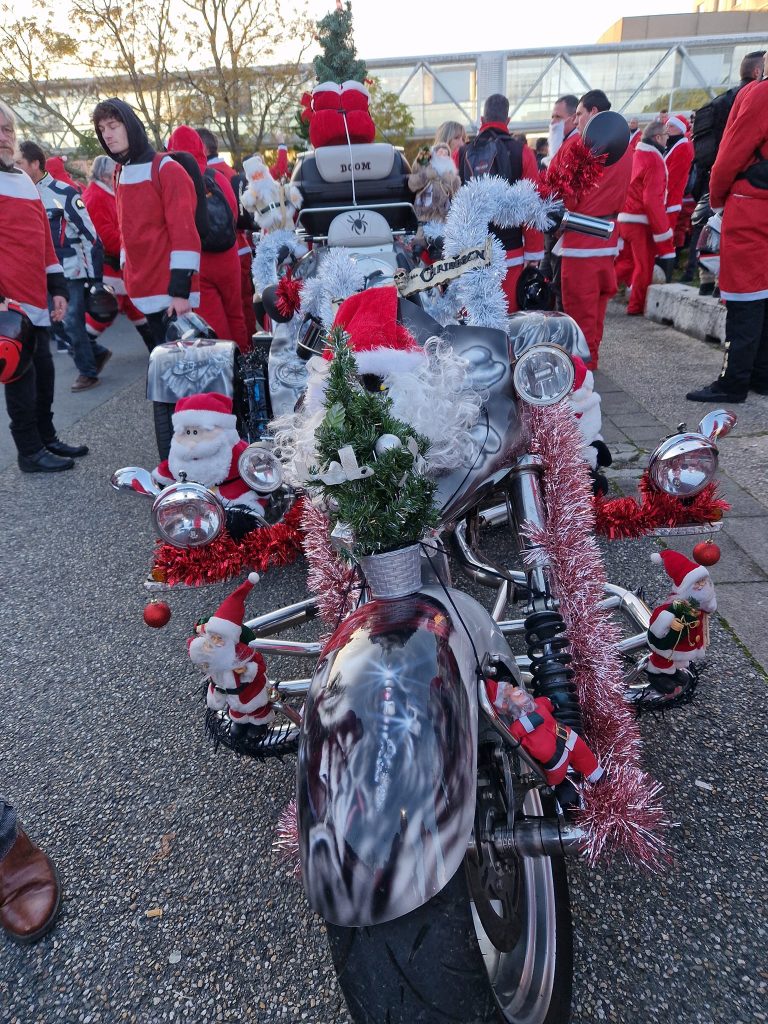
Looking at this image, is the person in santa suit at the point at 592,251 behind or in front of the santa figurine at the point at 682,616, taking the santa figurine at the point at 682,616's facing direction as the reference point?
behind

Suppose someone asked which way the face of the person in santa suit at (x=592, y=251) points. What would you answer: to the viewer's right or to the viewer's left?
to the viewer's left

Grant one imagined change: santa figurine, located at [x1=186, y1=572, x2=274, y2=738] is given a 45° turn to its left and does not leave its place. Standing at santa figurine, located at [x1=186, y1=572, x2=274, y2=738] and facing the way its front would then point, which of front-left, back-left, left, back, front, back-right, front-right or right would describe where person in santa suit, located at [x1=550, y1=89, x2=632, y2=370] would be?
back-left

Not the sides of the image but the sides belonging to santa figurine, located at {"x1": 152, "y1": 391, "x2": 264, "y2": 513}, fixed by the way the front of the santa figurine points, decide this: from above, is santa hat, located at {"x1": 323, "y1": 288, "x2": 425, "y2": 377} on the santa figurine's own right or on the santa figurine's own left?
on the santa figurine's own left

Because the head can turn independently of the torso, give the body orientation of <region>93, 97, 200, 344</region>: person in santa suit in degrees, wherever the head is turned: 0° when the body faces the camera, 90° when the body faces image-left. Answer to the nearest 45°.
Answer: approximately 45°

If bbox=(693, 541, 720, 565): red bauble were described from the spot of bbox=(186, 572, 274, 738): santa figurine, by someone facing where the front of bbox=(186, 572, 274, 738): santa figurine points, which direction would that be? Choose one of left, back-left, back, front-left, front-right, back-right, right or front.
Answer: back-left

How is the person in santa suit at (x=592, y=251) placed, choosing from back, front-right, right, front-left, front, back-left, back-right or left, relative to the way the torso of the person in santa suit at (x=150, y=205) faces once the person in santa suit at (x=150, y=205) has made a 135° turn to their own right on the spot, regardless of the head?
right

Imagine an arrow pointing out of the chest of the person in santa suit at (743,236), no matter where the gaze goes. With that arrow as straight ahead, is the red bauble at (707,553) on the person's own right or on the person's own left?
on the person's own left

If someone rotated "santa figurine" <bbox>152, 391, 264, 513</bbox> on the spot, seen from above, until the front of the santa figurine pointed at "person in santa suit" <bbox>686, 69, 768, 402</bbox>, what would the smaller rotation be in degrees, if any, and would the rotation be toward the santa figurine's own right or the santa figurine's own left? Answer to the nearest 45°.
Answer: approximately 135° to the santa figurine's own left

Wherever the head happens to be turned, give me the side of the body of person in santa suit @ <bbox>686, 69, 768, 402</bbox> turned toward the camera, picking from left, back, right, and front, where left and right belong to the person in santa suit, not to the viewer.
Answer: left

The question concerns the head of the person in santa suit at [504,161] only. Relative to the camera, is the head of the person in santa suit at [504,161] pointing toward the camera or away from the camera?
away from the camera

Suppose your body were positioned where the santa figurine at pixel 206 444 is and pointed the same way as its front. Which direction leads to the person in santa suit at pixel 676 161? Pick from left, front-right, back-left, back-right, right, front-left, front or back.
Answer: back

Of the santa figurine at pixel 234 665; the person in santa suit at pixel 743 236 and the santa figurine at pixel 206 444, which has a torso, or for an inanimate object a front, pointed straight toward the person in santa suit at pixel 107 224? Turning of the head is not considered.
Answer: the person in santa suit at pixel 743 236

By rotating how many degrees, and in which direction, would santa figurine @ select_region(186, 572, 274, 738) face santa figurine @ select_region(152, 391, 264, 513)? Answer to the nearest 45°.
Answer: approximately 135° to its right

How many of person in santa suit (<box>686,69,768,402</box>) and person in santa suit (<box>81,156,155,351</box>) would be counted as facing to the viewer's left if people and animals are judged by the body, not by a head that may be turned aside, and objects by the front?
1
